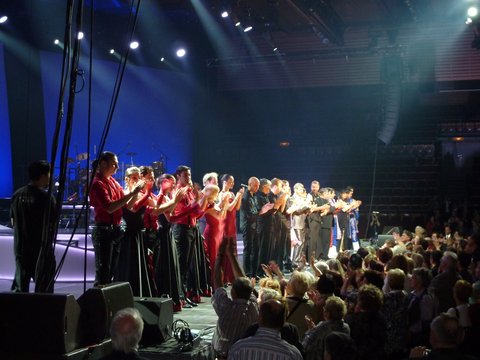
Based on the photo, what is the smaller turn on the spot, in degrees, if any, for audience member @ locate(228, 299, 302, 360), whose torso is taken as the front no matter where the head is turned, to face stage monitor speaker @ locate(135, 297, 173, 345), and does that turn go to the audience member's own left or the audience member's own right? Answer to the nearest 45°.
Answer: approximately 45° to the audience member's own left

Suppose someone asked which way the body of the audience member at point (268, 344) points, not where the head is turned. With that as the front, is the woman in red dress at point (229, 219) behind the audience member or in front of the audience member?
in front

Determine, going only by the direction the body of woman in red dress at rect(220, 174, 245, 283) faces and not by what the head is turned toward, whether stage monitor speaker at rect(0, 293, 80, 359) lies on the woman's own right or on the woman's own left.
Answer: on the woman's own right

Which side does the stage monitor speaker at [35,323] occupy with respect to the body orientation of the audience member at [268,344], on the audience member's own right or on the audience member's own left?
on the audience member's own left

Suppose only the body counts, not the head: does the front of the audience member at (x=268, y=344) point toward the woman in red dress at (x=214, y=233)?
yes

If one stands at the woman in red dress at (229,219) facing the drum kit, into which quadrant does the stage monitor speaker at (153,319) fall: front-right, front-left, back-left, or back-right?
back-left

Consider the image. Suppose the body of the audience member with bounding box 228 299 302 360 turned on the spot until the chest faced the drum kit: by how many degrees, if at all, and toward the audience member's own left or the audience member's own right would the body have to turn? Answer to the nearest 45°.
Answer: approximately 45° to the audience member's own left

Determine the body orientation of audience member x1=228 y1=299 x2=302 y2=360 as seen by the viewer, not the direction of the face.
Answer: away from the camera

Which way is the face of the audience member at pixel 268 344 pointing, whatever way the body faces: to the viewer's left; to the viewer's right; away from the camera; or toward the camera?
away from the camera

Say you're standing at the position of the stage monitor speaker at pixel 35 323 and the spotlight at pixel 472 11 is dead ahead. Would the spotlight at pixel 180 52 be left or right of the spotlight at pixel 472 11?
left

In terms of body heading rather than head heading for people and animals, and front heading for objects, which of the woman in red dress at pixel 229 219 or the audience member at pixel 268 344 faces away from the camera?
the audience member

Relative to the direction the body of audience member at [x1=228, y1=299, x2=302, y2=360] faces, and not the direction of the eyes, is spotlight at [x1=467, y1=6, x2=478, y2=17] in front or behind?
in front
